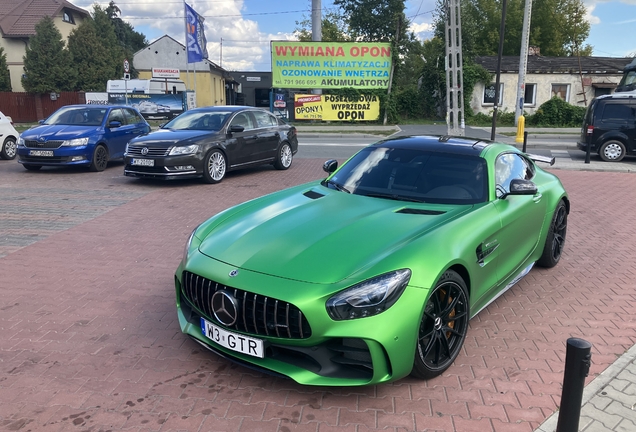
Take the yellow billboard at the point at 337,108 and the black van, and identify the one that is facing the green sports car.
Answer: the yellow billboard

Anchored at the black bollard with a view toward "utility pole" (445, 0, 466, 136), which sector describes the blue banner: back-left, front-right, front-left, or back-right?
front-left

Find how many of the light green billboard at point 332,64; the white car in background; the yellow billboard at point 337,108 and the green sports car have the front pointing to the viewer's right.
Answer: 0

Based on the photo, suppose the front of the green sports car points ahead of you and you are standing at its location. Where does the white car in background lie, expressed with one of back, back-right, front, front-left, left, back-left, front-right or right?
right

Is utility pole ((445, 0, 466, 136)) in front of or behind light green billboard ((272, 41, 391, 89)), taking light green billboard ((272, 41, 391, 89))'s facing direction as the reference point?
in front

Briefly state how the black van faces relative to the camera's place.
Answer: facing to the right of the viewer

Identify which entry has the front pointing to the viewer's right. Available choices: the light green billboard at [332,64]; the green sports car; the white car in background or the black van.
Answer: the black van

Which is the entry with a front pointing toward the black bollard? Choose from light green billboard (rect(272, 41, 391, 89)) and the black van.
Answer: the light green billboard

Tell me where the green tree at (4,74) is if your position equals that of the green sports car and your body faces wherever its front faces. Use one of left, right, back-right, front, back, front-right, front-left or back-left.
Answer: right

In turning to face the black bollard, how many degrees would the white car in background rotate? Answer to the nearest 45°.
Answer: approximately 45° to its left

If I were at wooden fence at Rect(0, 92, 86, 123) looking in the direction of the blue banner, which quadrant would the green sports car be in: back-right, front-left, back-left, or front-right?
front-right

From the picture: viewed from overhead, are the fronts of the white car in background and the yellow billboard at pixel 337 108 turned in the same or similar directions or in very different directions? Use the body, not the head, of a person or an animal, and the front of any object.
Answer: same or similar directions

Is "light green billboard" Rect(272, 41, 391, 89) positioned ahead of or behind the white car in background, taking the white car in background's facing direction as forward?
behind

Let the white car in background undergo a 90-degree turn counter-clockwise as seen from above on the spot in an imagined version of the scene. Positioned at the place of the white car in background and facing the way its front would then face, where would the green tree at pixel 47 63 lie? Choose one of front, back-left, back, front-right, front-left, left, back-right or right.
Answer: back-left

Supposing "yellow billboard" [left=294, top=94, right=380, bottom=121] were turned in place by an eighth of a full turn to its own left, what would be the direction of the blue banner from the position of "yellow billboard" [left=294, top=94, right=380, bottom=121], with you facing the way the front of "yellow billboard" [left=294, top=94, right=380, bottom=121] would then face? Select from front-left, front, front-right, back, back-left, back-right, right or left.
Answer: back-right

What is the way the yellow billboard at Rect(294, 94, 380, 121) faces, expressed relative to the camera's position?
facing the viewer

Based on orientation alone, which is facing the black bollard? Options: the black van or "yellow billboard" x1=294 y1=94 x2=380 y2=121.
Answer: the yellow billboard

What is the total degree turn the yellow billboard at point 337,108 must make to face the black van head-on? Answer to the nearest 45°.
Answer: approximately 45° to its left
